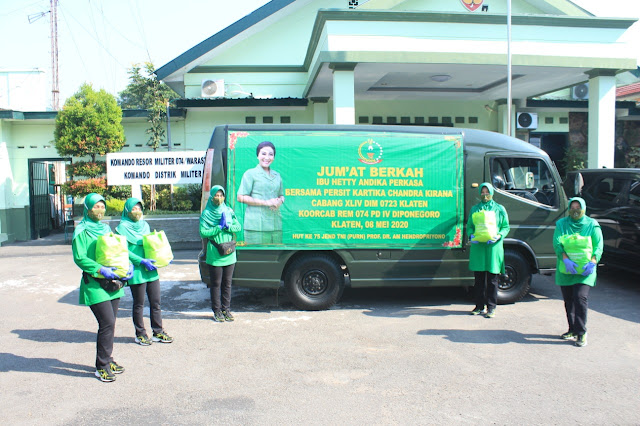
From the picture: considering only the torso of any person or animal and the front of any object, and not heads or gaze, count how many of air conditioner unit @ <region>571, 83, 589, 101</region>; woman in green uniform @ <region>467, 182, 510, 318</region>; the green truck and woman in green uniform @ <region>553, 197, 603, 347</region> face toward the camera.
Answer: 3

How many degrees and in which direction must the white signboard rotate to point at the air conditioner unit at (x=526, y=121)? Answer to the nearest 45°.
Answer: approximately 90° to its left

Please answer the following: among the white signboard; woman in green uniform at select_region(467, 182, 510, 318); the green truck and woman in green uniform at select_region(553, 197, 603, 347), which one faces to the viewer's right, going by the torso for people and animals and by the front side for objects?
the green truck

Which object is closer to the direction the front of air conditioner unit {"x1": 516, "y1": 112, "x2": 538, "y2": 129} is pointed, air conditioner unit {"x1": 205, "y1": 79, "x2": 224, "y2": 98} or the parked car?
the parked car

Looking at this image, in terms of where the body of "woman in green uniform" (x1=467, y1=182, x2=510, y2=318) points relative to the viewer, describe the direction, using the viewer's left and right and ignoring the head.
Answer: facing the viewer

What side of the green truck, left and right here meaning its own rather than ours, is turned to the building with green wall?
left

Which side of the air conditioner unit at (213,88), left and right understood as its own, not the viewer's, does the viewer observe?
front

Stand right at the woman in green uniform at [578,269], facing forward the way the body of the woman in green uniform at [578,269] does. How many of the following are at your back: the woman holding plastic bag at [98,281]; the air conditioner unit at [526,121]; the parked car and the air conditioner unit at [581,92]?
3

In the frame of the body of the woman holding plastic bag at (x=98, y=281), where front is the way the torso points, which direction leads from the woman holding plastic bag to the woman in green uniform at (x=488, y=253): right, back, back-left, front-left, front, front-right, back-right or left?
front-left

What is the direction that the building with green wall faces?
toward the camera

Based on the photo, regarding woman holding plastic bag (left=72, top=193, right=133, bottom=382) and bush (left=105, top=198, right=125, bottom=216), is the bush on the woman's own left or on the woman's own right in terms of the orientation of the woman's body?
on the woman's own left

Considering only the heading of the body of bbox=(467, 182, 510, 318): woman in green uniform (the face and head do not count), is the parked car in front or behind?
behind

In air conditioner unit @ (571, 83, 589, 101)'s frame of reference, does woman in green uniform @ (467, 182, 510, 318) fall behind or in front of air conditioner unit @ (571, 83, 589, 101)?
in front

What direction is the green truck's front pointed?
to the viewer's right

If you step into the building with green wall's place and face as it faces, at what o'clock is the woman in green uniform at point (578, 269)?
The woman in green uniform is roughly at 12 o'clock from the building with green wall.
